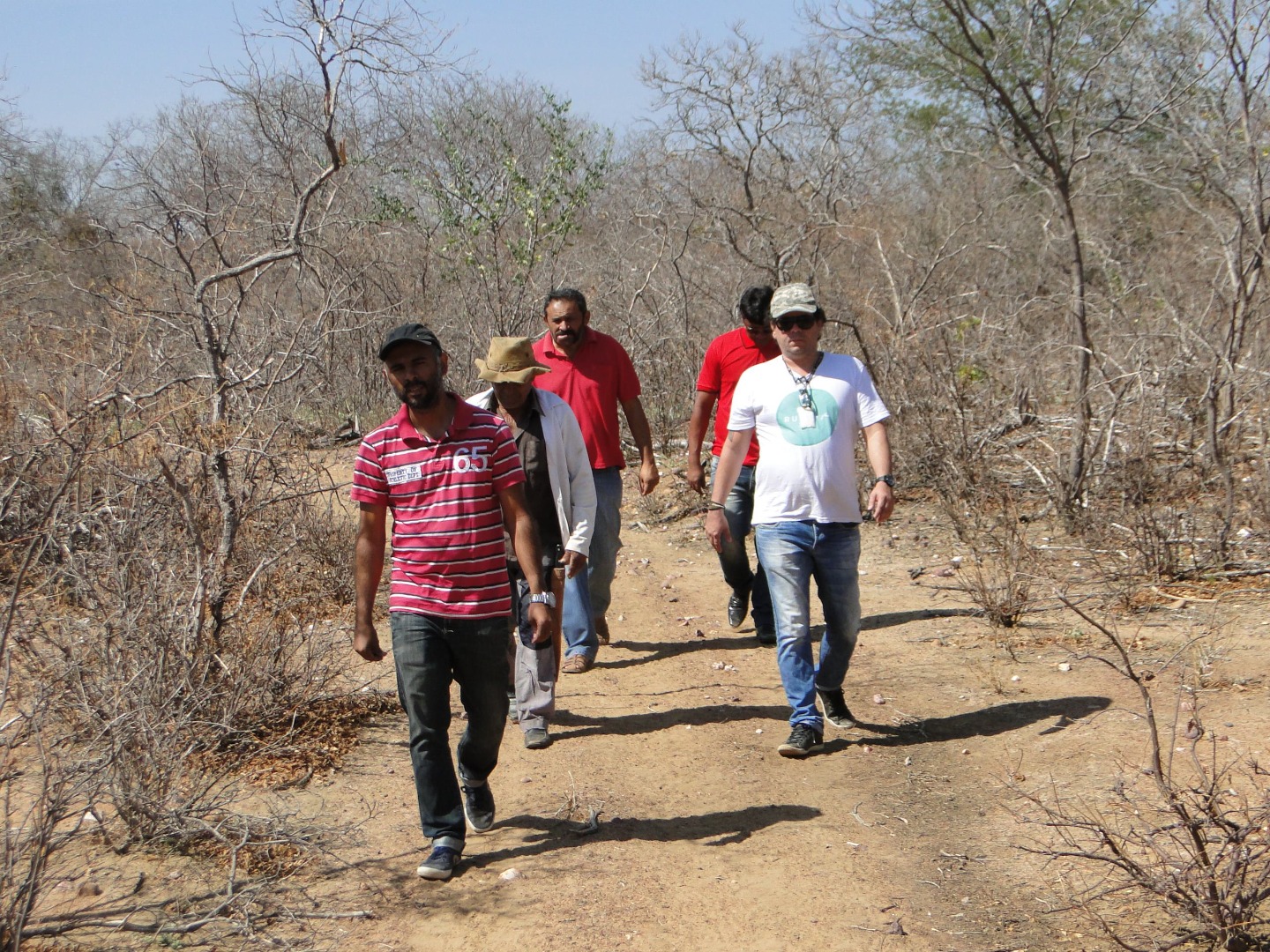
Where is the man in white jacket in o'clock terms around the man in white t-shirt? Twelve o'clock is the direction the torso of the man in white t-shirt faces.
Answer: The man in white jacket is roughly at 3 o'clock from the man in white t-shirt.

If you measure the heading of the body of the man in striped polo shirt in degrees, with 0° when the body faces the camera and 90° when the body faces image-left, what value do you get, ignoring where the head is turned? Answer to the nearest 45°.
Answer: approximately 0°

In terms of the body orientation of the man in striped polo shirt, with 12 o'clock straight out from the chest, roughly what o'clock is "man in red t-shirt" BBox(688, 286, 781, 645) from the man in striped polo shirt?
The man in red t-shirt is roughly at 7 o'clock from the man in striped polo shirt.

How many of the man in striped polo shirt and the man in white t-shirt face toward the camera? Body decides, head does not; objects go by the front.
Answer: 2

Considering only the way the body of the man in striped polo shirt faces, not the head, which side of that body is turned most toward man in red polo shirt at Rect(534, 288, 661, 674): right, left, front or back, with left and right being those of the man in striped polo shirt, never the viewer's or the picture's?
back

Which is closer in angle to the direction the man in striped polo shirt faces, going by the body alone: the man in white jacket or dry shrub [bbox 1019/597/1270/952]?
the dry shrub

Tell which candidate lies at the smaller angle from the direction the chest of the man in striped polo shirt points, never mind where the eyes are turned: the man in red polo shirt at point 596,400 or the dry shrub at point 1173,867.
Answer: the dry shrub

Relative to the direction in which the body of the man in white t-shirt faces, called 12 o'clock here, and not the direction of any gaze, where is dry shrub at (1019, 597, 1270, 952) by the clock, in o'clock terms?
The dry shrub is roughly at 11 o'clock from the man in white t-shirt.

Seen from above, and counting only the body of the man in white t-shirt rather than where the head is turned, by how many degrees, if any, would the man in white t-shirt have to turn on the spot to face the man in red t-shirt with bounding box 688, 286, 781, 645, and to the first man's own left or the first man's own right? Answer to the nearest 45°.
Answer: approximately 180°

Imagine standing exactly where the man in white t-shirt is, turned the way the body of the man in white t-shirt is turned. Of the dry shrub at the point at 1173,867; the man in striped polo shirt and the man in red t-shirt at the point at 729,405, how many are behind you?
1
